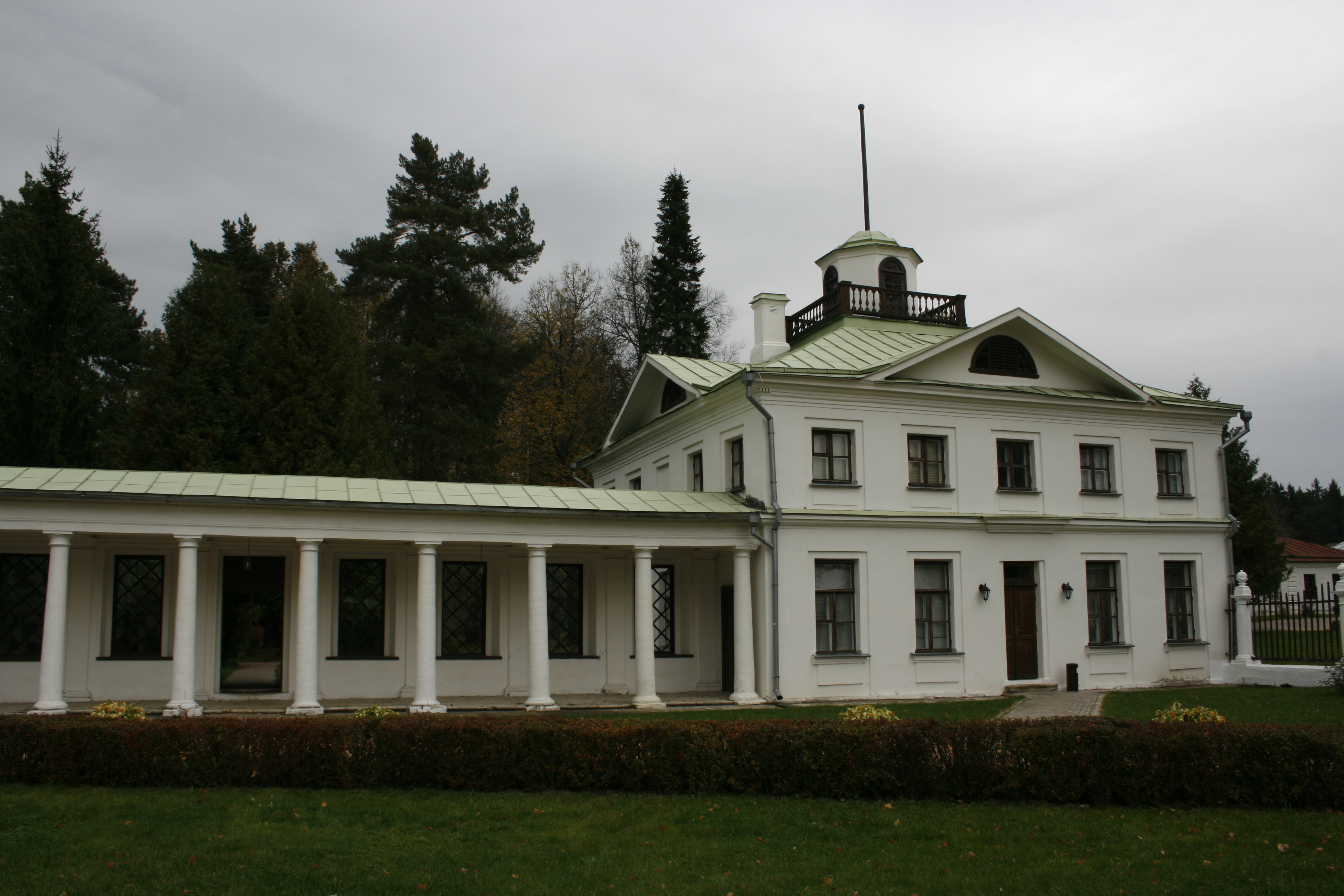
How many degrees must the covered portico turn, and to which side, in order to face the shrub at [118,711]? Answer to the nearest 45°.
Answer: approximately 45° to its right

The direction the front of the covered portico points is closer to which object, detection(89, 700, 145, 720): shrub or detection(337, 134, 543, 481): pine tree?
the shrub

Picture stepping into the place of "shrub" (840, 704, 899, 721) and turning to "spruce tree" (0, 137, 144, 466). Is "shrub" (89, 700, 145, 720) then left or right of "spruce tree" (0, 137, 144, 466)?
left

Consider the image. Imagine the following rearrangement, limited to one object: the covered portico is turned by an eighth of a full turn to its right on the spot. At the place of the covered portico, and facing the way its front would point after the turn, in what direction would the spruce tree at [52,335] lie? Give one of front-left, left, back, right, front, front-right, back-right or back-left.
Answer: right

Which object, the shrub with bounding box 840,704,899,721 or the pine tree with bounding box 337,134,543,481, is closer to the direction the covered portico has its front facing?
the shrub

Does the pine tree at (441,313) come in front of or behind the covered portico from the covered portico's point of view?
behind

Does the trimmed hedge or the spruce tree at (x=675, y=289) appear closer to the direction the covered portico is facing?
the trimmed hedge

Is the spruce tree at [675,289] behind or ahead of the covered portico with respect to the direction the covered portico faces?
behind

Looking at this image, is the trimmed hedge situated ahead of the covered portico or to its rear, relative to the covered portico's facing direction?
ahead

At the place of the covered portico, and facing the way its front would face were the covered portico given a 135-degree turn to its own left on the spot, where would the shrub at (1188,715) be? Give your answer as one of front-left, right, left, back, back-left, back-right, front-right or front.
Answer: right

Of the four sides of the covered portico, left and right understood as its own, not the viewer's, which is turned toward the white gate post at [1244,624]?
left

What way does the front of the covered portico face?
toward the camera
